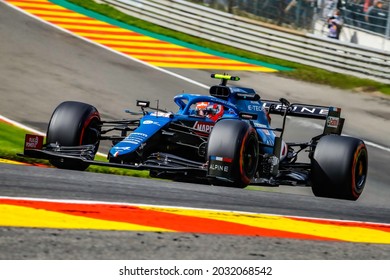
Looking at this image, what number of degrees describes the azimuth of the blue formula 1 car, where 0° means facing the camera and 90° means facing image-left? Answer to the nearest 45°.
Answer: approximately 45°

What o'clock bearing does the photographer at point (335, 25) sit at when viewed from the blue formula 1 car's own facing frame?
The photographer is roughly at 5 o'clock from the blue formula 1 car.

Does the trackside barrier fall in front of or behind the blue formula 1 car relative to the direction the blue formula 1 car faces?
behind
